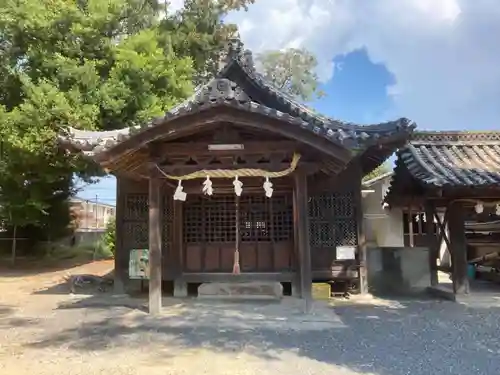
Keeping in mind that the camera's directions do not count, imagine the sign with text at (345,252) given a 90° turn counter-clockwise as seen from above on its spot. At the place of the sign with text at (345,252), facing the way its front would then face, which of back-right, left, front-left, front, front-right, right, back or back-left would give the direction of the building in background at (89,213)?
back-left

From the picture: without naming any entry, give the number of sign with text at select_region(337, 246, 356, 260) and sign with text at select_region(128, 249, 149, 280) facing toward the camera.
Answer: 2

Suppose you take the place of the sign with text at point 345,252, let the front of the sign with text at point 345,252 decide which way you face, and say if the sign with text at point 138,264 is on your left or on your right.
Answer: on your right

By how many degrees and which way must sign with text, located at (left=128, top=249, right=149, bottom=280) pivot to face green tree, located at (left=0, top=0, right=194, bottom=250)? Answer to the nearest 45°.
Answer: approximately 135° to its right

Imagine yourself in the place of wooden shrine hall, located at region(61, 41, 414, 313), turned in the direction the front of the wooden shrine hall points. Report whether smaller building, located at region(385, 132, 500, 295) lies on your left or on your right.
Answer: on your left

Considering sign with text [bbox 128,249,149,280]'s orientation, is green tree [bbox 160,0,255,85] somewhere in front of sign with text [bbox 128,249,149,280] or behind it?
behind

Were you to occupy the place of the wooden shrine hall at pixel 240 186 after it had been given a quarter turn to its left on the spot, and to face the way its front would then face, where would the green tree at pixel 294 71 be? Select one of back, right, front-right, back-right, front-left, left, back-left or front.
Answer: left

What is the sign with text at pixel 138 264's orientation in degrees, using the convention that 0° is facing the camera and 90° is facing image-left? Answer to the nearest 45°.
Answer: approximately 0°

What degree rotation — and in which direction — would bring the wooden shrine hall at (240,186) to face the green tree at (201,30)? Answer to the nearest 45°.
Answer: approximately 180°

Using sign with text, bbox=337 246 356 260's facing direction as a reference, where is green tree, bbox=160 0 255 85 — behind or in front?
behind
